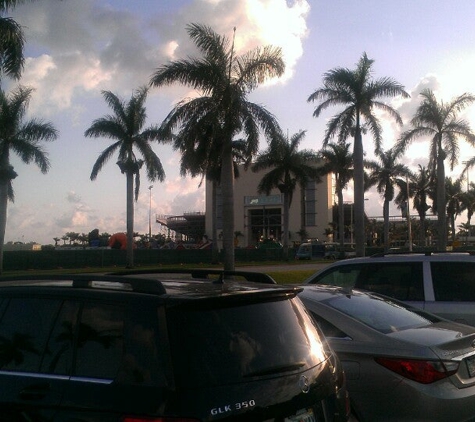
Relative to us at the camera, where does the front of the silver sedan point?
facing away from the viewer and to the left of the viewer

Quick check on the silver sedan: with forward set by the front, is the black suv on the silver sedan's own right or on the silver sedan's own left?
on the silver sedan's own left

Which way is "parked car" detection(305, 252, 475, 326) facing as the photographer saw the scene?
facing to the left of the viewer

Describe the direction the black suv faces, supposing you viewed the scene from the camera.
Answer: facing away from the viewer and to the left of the viewer

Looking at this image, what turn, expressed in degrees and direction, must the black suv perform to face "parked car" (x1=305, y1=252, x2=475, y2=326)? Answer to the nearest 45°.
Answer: approximately 90° to its right

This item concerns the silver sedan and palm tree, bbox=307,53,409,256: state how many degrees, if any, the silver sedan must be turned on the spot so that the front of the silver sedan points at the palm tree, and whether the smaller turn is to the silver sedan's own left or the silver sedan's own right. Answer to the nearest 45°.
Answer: approximately 45° to the silver sedan's own right

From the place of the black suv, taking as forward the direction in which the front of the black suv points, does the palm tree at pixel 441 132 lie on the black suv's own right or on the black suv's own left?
on the black suv's own right
